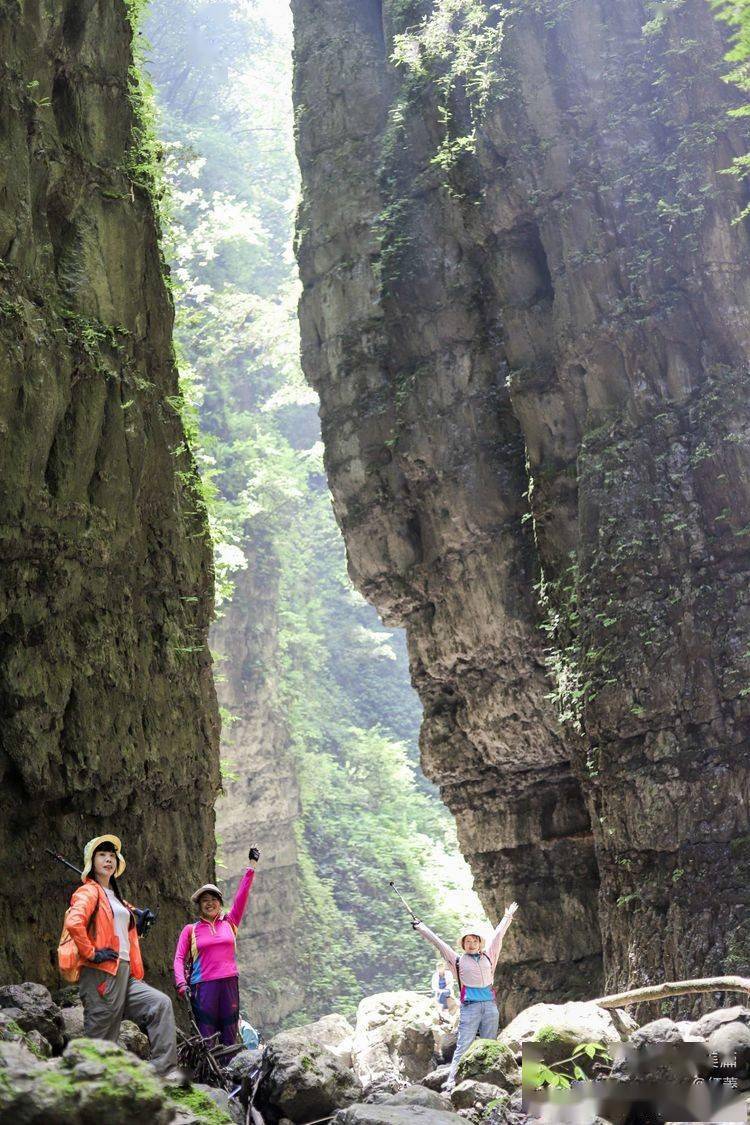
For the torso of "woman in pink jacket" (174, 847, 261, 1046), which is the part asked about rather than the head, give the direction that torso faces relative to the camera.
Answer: toward the camera

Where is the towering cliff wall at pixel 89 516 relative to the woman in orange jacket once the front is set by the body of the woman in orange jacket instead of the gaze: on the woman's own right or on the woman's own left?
on the woman's own left

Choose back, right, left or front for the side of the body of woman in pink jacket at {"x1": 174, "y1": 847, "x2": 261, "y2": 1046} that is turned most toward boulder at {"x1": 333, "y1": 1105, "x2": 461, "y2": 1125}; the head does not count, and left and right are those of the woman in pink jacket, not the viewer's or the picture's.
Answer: front

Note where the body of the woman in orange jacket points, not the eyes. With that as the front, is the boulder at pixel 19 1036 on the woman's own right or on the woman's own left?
on the woman's own right

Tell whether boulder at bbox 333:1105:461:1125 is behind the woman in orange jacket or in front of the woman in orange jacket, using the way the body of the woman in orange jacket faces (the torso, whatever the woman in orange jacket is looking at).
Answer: in front

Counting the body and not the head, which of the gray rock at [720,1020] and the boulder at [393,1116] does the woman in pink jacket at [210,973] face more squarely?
the boulder

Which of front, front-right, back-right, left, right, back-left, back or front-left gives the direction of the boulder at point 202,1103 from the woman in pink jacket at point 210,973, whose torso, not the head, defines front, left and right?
front

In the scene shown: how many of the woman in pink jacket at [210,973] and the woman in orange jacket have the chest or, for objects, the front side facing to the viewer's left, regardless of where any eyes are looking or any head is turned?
0

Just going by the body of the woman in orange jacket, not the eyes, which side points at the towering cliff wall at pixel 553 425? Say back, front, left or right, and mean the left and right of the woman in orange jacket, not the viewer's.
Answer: left

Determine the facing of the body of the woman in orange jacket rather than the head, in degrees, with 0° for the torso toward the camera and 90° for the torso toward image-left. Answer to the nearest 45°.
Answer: approximately 315°

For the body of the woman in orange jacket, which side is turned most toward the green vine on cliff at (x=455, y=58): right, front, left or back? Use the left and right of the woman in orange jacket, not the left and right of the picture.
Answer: left
